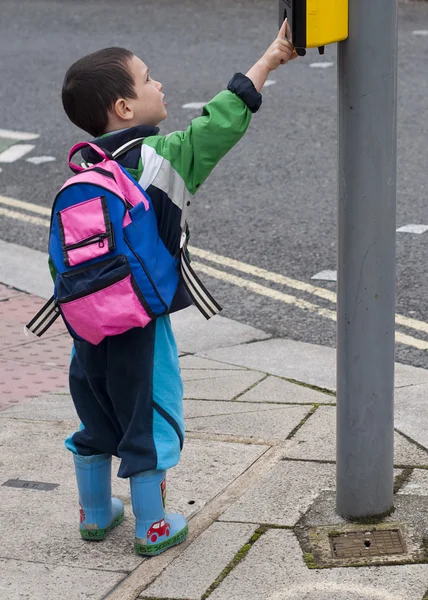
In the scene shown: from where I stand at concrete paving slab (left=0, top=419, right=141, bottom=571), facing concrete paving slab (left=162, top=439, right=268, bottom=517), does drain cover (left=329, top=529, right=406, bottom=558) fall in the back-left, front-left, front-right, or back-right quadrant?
front-right

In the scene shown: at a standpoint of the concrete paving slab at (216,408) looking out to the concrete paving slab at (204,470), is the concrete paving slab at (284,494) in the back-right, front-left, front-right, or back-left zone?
front-left

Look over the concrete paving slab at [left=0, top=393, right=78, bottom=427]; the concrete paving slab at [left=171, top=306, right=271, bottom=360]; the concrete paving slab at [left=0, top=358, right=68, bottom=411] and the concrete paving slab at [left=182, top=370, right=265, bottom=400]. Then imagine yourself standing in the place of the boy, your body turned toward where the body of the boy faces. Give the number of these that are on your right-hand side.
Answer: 0

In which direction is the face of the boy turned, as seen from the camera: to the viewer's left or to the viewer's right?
to the viewer's right

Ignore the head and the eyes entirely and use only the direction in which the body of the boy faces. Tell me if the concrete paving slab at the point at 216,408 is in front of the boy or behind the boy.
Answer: in front

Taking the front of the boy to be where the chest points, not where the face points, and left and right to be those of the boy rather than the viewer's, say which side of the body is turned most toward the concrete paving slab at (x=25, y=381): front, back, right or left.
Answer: left

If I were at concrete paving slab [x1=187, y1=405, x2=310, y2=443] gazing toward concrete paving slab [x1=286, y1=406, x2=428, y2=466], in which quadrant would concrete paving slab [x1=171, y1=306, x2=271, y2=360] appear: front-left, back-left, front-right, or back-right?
back-left

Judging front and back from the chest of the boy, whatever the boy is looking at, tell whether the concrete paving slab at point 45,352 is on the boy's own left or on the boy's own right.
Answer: on the boy's own left

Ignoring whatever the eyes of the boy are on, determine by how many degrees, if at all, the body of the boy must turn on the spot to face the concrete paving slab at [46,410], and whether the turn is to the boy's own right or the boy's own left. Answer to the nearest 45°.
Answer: approximately 90° to the boy's own left

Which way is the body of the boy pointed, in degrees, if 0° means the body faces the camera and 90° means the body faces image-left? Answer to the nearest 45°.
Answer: approximately 225°

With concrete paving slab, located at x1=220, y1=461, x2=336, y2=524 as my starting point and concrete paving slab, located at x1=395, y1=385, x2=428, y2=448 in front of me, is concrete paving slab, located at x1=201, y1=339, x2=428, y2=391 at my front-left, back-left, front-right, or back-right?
front-left

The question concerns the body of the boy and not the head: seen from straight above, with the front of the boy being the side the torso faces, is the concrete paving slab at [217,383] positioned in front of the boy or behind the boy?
in front

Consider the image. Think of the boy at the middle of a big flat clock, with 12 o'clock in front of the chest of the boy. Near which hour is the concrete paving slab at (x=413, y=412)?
The concrete paving slab is roughly at 12 o'clock from the boy.
